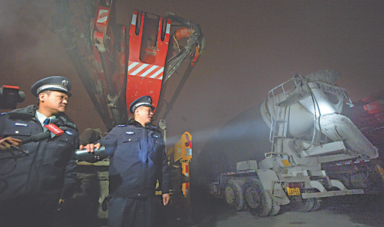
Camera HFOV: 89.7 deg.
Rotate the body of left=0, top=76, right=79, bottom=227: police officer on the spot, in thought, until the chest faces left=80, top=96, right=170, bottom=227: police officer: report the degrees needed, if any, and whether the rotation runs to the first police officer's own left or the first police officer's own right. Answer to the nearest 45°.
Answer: approximately 45° to the first police officer's own left

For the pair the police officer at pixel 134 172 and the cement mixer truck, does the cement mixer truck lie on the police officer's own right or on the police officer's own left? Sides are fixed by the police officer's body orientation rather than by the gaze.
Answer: on the police officer's own left

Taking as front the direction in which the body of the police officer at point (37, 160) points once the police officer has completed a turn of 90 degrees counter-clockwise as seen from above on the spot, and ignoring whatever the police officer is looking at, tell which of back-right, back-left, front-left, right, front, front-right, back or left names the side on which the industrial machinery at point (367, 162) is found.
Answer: front-right

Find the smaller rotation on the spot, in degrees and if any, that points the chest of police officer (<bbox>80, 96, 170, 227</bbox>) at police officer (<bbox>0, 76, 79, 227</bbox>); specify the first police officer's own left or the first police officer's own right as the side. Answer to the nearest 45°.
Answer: approximately 90° to the first police officer's own right

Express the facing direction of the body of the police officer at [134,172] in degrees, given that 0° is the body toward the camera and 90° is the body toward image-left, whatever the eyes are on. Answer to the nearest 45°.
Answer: approximately 315°

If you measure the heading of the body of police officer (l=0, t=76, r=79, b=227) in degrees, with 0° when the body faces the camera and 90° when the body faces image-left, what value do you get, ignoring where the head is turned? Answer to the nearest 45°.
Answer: approximately 315°

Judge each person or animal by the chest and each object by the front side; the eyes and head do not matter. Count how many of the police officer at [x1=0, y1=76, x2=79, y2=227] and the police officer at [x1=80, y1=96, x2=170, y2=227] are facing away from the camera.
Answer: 0

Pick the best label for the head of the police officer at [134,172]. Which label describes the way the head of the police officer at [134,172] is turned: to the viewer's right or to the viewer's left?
to the viewer's right
